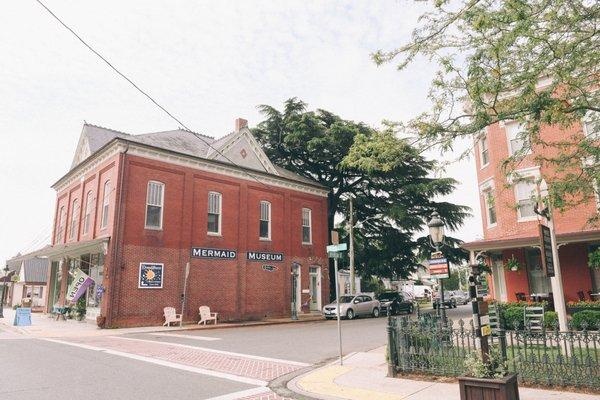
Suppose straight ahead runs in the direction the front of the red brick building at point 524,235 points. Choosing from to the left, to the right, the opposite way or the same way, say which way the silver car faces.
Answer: the same way

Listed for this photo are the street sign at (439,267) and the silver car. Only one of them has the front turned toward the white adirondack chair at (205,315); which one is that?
the silver car

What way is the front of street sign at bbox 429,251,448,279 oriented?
toward the camera

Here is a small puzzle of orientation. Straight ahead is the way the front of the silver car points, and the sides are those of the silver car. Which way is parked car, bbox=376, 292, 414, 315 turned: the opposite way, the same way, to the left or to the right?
the same way

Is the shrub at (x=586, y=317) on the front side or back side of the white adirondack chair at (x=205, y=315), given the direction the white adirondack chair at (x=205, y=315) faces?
on the front side

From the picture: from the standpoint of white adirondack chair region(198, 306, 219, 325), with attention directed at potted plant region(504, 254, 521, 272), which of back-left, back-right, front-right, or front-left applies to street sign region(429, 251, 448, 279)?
front-right

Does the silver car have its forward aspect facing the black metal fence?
no

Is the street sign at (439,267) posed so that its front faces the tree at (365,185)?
no

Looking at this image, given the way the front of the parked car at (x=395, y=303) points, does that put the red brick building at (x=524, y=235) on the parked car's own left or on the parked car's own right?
on the parked car's own left

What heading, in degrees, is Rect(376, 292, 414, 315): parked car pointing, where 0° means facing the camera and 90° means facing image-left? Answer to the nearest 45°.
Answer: approximately 45°

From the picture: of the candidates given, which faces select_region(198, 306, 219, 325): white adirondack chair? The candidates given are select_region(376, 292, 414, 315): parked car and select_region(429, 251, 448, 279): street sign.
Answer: the parked car

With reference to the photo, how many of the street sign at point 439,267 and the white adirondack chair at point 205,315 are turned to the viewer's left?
0

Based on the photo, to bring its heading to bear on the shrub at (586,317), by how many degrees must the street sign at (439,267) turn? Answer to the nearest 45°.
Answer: approximately 135° to its left

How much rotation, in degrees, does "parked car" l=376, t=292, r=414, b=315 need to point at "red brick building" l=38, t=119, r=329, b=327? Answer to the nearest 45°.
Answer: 0° — it already faces it

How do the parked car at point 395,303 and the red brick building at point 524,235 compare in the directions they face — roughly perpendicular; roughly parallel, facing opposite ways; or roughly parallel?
roughly parallel

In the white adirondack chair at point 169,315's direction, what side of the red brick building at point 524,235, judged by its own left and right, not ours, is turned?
front
